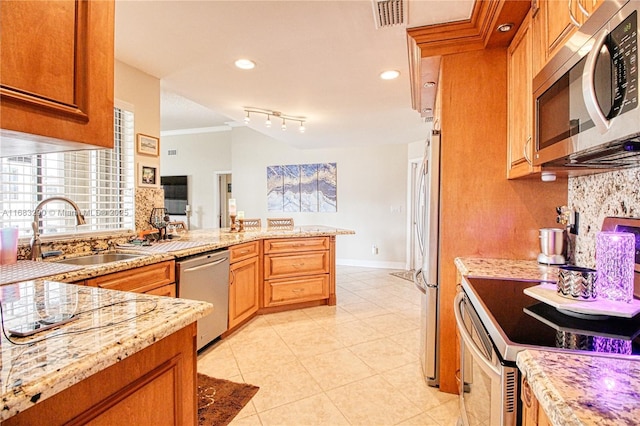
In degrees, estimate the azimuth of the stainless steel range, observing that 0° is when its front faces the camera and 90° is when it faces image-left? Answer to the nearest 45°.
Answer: approximately 45°

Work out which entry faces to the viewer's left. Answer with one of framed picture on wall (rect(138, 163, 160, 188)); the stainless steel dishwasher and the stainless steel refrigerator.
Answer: the stainless steel refrigerator

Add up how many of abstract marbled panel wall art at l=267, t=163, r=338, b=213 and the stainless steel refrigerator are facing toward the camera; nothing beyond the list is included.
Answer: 1

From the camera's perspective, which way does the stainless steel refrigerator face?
to the viewer's left

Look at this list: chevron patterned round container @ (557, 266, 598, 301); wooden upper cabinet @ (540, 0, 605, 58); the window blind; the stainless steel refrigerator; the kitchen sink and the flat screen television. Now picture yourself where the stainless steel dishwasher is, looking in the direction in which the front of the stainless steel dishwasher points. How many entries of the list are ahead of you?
3

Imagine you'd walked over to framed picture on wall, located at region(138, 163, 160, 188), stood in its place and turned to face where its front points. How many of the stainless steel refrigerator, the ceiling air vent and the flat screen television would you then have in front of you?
2

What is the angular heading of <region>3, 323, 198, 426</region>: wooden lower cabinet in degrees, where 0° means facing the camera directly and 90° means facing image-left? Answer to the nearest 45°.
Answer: approximately 315°

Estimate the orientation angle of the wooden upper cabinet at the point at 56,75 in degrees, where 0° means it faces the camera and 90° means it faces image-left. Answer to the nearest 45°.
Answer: approximately 315°

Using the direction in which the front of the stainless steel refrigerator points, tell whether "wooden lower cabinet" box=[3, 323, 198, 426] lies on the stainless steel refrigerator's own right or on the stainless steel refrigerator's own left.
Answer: on the stainless steel refrigerator's own left

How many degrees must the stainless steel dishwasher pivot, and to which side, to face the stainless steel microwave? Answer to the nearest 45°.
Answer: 0° — it already faces it

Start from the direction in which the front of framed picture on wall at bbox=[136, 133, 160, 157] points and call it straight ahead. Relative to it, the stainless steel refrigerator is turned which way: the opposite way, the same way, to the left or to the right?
the opposite way

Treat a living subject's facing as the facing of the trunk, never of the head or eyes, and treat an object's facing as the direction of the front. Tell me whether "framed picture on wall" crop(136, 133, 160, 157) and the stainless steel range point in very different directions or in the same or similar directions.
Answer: very different directions
